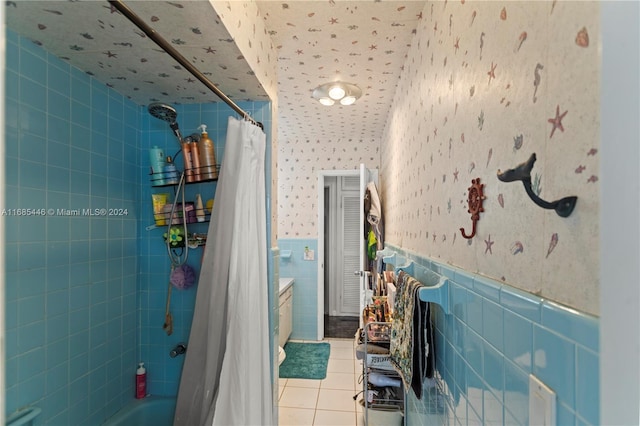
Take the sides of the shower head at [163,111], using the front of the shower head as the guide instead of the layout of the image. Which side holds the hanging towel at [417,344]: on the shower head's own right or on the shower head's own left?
on the shower head's own left

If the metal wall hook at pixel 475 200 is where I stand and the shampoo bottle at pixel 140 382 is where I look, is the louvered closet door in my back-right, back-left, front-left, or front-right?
front-right

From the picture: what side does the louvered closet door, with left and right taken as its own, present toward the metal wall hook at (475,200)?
front

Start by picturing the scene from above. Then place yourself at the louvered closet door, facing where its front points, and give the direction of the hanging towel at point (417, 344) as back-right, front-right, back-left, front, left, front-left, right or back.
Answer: front

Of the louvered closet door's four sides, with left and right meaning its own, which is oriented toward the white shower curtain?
front

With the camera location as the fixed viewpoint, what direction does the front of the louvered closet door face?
facing the viewer

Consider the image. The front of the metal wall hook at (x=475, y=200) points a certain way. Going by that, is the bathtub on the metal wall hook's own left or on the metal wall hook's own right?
on the metal wall hook's own right

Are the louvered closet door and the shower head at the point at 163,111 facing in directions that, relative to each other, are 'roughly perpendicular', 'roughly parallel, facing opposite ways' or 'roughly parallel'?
roughly parallel

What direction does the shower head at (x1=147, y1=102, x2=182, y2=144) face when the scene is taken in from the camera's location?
facing the viewer and to the left of the viewer

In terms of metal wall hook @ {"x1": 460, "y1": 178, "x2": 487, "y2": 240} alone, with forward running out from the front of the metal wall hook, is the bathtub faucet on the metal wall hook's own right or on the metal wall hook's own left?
on the metal wall hook's own right
